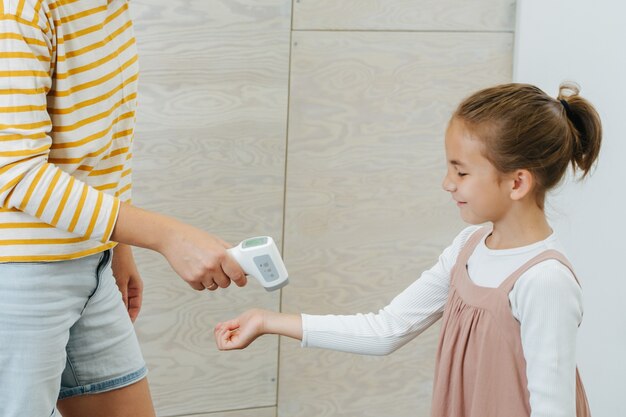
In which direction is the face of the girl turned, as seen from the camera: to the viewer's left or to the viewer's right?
to the viewer's left

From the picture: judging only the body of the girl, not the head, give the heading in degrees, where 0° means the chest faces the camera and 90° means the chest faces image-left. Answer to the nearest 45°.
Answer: approximately 45°
